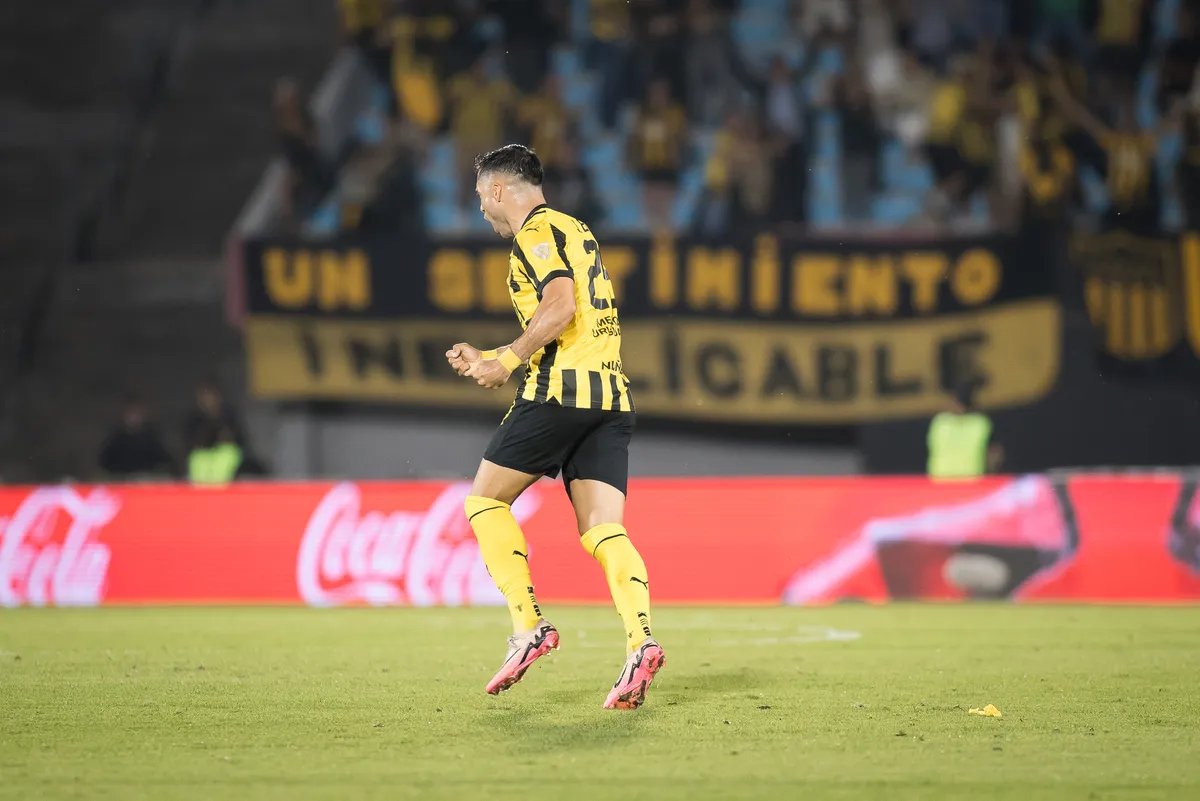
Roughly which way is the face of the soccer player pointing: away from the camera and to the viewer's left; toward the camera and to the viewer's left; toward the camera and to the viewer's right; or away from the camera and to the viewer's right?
away from the camera and to the viewer's left

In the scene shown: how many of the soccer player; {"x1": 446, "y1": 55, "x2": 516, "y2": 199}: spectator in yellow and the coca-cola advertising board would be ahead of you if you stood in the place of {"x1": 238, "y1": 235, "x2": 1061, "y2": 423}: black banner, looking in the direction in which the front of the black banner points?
2

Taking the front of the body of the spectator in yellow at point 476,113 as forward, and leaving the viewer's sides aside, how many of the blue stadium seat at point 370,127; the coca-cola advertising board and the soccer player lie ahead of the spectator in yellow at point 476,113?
2

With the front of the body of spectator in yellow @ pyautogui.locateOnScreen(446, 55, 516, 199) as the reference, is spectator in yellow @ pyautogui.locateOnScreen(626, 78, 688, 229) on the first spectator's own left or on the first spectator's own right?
on the first spectator's own left

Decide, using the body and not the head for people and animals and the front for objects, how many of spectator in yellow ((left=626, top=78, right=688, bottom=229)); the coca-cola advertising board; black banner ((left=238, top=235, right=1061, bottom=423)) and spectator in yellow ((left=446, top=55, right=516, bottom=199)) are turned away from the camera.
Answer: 0

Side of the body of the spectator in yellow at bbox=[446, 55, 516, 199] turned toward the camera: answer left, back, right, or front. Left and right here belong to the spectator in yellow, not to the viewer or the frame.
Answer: front

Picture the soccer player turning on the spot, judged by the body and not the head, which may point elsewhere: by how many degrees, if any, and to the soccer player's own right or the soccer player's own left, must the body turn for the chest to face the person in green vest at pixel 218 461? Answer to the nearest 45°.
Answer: approximately 45° to the soccer player's own right

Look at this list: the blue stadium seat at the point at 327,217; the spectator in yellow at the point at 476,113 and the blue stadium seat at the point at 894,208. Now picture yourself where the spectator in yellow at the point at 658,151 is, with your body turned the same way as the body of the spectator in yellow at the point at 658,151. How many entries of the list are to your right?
2

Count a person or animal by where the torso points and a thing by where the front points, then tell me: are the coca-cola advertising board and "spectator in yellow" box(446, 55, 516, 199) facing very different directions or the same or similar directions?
same or similar directions

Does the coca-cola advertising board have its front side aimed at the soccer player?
yes

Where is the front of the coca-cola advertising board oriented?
toward the camera
